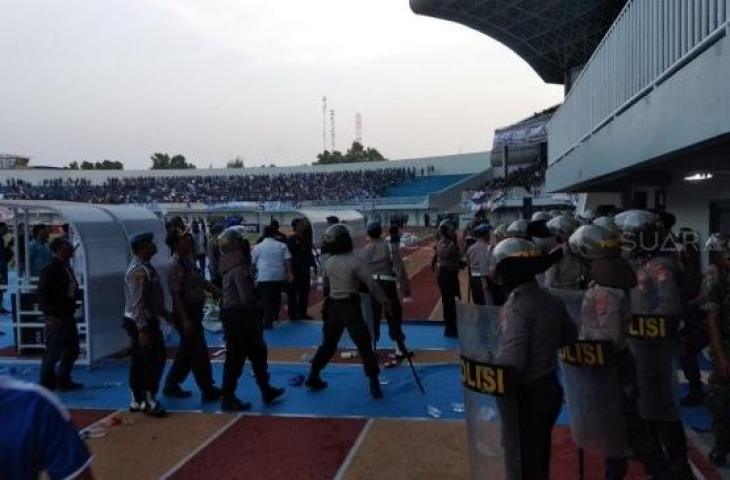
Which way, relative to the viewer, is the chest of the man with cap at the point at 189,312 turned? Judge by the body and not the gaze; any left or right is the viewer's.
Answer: facing to the right of the viewer

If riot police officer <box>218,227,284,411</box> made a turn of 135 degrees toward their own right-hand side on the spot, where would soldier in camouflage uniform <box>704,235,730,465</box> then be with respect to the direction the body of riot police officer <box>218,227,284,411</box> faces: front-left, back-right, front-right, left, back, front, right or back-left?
left

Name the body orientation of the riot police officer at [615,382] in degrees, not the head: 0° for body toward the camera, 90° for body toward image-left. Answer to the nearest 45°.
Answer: approximately 90°

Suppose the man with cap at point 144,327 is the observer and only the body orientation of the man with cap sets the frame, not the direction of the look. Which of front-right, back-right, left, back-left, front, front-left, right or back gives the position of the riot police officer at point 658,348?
front-right

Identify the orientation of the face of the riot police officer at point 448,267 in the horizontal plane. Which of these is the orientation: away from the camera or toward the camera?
away from the camera

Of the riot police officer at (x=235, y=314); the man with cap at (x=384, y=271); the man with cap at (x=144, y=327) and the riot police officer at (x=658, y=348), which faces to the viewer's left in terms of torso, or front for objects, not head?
the riot police officer at (x=658, y=348)

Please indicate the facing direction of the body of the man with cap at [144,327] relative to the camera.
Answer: to the viewer's right

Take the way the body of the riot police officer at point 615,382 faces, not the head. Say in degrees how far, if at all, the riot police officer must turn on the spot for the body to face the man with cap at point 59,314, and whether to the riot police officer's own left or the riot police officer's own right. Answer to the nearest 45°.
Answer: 0° — they already face them

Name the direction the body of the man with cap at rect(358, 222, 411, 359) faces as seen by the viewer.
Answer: away from the camera

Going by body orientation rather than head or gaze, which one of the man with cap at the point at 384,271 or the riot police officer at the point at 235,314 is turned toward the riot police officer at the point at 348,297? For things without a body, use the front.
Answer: the riot police officer at the point at 235,314

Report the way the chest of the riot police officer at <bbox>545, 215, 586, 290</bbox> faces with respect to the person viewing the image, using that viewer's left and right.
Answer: facing to the left of the viewer

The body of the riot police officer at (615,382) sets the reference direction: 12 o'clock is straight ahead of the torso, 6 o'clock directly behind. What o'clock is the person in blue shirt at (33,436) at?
The person in blue shirt is roughly at 10 o'clock from the riot police officer.
